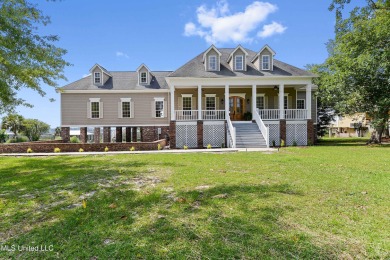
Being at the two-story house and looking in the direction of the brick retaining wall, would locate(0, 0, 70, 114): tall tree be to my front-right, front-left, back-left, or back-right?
front-left

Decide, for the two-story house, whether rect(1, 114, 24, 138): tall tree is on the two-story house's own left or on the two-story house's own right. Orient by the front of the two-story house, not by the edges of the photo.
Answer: on the two-story house's own right

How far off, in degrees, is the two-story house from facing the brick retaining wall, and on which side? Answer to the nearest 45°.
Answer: approximately 45° to its right

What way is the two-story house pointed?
toward the camera

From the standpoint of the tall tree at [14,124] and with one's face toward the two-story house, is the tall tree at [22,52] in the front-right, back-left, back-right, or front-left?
front-right

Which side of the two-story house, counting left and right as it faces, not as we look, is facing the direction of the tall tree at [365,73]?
left

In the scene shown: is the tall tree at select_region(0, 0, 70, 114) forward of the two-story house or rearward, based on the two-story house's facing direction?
forward
